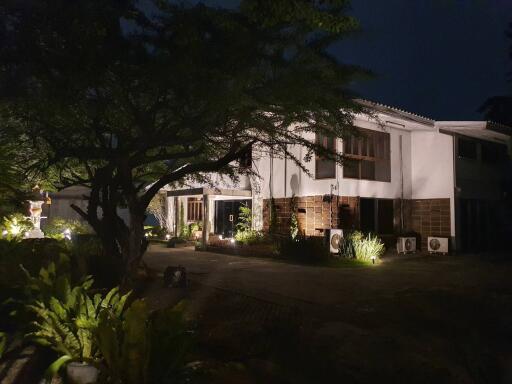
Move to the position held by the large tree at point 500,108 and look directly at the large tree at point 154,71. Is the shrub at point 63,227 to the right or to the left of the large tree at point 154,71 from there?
right

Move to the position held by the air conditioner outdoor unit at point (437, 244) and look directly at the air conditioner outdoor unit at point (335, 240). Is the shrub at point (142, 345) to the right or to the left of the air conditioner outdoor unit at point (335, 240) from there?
left

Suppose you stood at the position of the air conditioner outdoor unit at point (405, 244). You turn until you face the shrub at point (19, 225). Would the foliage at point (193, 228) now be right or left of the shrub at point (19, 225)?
right

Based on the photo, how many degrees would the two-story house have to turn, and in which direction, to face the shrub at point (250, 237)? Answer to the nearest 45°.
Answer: approximately 45° to its right

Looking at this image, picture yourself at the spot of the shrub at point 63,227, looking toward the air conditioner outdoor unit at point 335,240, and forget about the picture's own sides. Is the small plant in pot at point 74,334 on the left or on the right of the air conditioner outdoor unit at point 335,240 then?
right

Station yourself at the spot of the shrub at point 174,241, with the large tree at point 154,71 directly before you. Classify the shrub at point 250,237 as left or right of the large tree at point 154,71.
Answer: left

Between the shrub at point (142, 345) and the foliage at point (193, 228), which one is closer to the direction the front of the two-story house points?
the shrub

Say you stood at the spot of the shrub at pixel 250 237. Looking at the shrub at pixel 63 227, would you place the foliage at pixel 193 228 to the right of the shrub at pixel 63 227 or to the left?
right

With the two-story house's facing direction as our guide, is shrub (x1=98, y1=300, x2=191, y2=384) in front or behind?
in front

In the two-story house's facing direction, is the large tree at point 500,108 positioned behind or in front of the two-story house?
behind
